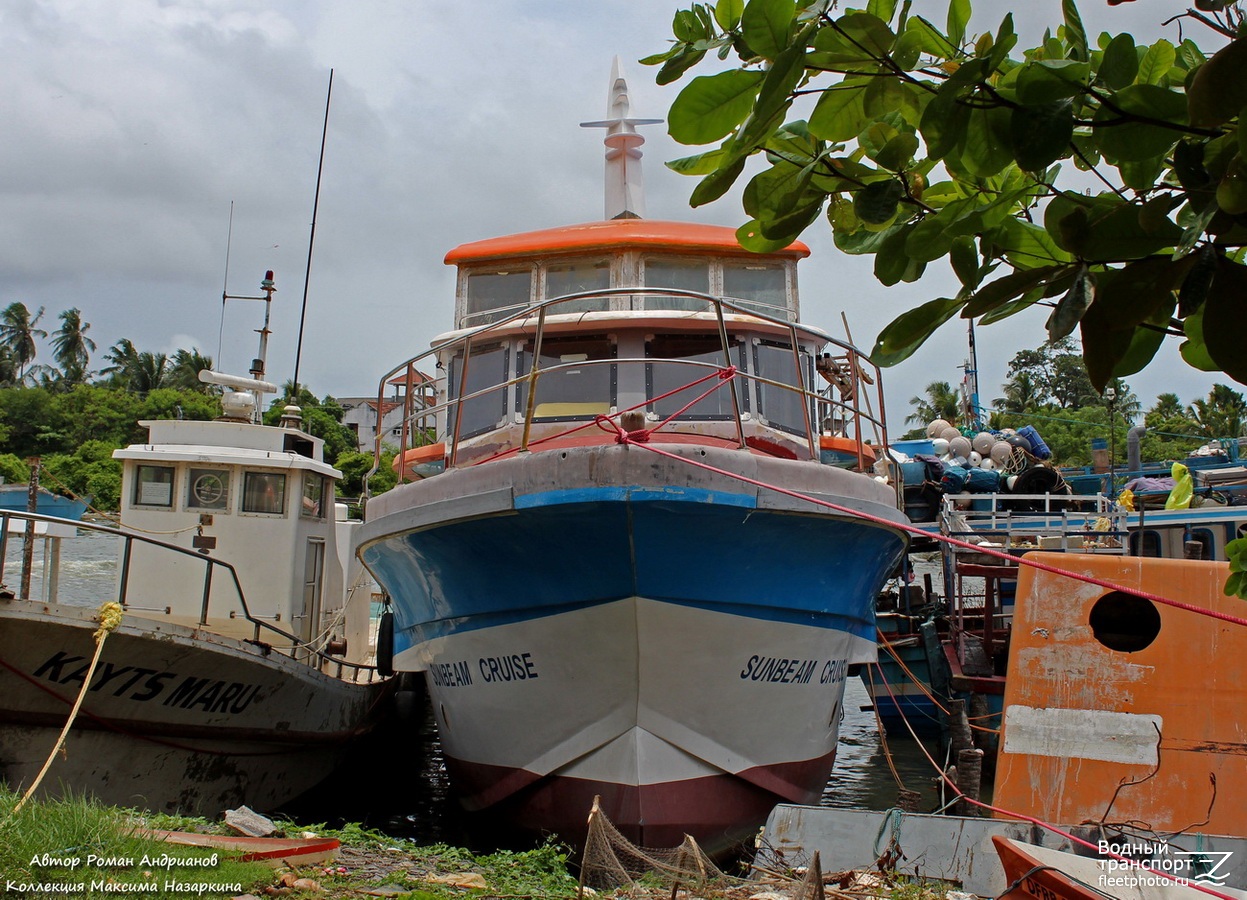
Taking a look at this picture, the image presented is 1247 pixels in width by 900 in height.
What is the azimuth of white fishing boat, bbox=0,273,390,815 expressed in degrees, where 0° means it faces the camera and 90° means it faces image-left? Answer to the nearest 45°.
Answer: approximately 45°

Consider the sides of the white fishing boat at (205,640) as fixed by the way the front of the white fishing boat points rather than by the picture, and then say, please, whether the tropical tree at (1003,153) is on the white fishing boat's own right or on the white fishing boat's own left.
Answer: on the white fishing boat's own left

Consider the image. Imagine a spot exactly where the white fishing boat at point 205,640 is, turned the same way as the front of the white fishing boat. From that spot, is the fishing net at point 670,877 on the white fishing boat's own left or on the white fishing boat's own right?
on the white fishing boat's own left

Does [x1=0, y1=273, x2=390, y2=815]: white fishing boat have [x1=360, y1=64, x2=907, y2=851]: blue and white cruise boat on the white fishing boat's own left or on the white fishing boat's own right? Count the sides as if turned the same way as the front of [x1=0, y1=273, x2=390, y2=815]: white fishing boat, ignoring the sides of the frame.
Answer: on the white fishing boat's own left

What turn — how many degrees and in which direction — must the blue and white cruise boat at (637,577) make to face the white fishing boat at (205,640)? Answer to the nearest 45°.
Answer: approximately 135° to its right

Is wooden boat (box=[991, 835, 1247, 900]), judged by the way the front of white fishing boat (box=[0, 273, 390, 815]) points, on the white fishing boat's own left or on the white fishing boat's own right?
on the white fishing boat's own left

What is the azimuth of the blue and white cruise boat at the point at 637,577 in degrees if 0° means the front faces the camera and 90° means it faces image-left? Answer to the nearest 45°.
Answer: approximately 0°

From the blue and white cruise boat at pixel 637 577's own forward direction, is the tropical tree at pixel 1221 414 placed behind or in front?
behind
